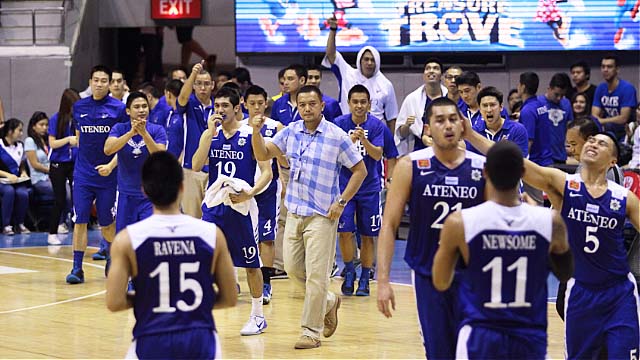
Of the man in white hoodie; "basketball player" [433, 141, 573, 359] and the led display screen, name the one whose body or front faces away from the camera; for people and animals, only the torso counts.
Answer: the basketball player

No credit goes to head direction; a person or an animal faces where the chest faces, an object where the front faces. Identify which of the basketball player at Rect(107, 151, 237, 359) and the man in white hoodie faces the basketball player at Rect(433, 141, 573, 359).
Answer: the man in white hoodie

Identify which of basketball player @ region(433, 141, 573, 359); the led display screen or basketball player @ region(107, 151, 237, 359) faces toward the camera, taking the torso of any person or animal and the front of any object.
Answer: the led display screen

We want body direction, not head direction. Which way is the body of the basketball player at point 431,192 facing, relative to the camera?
toward the camera

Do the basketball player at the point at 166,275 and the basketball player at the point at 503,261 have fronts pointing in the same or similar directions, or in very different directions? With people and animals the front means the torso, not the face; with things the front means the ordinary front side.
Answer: same or similar directions

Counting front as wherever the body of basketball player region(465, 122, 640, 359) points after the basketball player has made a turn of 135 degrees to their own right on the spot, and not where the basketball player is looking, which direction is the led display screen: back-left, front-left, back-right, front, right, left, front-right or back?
front-right

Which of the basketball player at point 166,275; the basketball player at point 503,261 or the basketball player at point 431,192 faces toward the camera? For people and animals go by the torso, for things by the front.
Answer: the basketball player at point 431,192

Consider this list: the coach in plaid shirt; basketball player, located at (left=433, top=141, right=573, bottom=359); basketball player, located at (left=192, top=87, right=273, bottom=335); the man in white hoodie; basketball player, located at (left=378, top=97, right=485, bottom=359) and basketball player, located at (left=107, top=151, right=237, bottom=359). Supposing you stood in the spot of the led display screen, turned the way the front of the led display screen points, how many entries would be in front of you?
6

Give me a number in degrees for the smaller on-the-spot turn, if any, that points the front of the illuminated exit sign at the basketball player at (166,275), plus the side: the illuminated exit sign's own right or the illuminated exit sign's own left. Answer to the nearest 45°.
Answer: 0° — it already faces them

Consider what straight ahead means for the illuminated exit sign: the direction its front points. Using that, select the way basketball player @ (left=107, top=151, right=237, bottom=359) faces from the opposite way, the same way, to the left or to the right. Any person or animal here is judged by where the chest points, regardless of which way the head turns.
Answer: the opposite way

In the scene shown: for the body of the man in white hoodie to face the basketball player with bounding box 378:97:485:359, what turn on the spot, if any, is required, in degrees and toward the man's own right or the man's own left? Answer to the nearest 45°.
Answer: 0° — they already face them

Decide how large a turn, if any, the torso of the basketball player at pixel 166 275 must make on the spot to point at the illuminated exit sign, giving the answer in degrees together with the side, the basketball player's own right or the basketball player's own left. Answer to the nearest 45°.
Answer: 0° — they already face it

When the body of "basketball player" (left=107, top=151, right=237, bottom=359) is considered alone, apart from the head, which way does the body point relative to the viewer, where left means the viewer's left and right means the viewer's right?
facing away from the viewer

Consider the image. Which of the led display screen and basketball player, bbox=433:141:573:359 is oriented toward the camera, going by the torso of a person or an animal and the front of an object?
the led display screen

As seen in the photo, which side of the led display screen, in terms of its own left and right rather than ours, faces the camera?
front

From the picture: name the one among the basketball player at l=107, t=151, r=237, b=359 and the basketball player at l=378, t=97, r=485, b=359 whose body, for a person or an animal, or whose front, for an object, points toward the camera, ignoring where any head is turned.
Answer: the basketball player at l=378, t=97, r=485, b=359

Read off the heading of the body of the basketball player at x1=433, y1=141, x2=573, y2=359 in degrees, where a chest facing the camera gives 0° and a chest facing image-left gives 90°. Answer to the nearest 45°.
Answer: approximately 180°
